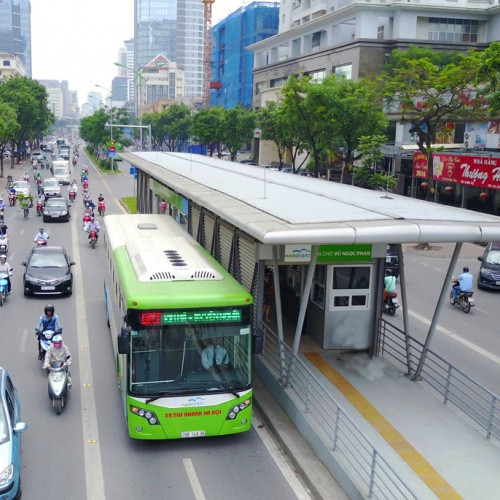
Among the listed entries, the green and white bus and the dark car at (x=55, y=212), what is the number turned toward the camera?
2

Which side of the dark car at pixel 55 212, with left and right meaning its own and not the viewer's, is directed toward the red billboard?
left

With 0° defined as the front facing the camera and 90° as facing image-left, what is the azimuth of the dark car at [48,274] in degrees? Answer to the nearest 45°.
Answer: approximately 0°

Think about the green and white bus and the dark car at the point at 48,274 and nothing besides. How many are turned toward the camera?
2

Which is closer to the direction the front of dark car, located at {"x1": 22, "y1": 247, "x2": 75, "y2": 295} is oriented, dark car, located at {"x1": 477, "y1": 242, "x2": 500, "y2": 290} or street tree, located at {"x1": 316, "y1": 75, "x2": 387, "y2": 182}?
the dark car

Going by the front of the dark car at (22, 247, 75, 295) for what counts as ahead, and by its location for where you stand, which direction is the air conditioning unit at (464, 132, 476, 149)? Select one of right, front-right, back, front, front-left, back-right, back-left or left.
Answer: back-left
